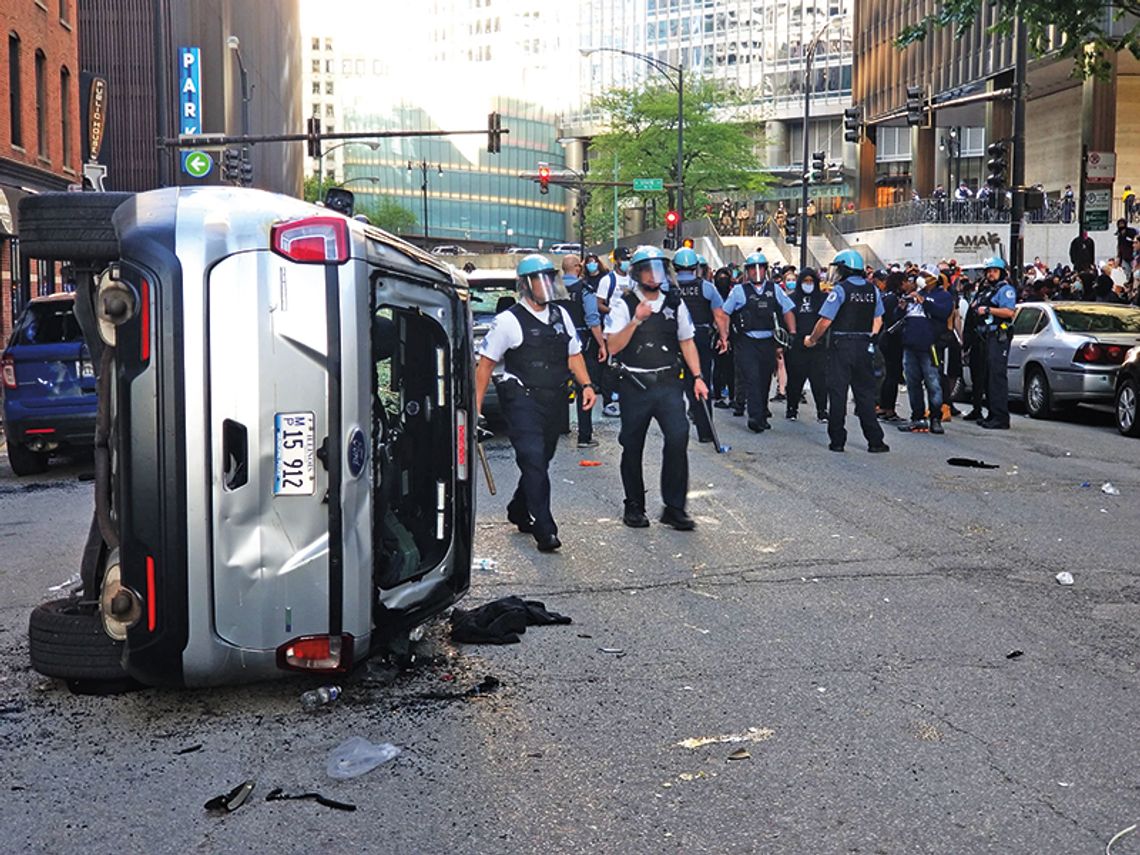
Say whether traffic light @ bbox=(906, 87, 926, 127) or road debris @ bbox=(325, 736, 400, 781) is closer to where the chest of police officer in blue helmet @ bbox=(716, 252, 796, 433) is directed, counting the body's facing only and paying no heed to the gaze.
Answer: the road debris

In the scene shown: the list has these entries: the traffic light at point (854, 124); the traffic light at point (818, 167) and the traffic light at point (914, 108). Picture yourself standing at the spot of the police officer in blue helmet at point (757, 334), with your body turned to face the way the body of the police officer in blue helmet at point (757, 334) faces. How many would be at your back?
3

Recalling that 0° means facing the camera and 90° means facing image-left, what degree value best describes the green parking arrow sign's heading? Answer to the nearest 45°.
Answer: approximately 0°

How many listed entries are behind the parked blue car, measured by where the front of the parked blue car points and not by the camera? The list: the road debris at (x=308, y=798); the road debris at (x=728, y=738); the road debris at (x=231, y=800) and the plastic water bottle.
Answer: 4

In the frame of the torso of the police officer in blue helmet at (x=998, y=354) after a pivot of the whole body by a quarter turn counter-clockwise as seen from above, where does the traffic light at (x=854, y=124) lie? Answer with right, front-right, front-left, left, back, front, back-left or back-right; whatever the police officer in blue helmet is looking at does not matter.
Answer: back-left

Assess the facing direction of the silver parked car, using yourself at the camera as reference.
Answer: facing away from the viewer and to the left of the viewer

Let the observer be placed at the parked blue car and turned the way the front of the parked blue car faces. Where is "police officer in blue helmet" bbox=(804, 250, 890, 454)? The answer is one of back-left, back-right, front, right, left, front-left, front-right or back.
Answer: right

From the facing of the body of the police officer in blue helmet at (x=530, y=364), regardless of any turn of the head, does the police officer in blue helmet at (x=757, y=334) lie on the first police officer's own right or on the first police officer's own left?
on the first police officer's own left

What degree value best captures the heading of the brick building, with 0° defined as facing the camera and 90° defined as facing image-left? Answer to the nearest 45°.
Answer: approximately 270°
